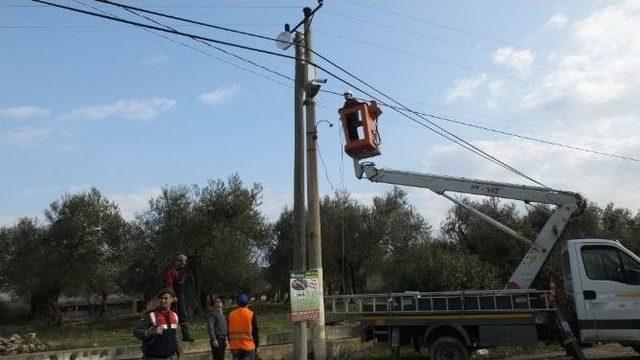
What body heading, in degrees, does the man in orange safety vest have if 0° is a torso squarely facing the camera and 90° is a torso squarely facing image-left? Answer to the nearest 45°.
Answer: approximately 180°

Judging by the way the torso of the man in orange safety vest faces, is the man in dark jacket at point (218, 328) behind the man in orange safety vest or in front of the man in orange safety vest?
in front

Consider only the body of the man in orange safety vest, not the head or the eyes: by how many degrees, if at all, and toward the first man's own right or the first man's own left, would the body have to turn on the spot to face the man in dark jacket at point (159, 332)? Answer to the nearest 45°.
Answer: approximately 135° to the first man's own left

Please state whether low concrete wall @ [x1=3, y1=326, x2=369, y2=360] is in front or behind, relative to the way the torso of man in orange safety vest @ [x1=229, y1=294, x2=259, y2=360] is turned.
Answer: in front
